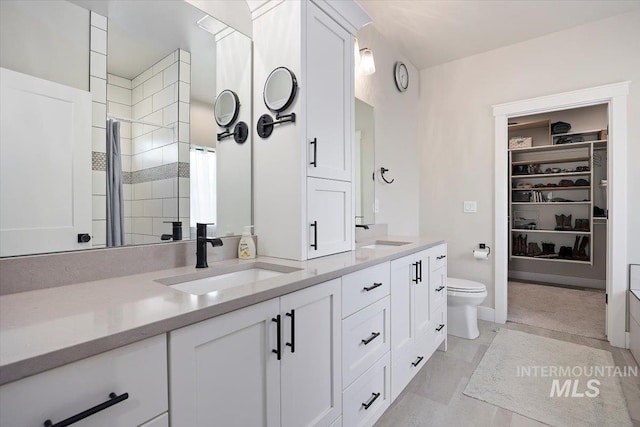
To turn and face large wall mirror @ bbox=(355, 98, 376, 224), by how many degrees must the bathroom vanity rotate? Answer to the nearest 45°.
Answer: approximately 90° to its left

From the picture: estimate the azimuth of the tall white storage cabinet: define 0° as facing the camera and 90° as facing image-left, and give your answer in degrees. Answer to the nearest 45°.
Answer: approximately 315°

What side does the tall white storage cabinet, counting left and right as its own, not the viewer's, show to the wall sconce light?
left

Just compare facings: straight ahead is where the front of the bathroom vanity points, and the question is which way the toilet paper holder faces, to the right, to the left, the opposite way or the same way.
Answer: to the right

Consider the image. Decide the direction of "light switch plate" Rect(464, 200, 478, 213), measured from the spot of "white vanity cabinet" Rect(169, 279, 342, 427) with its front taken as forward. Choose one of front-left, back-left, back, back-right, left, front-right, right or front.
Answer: left

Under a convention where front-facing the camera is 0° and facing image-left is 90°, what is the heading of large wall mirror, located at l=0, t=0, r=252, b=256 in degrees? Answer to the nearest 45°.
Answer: approximately 315°

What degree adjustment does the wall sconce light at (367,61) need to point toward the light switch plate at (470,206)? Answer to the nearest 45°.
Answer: approximately 90° to its left

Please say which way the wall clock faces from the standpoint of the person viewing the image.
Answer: facing the viewer and to the right of the viewer

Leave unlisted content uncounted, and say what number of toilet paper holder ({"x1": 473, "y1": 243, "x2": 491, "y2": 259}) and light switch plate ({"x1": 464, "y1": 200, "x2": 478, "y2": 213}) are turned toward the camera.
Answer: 2

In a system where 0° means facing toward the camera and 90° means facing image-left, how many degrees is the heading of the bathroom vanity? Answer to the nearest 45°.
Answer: approximately 315°

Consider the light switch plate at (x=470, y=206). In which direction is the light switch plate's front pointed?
toward the camera

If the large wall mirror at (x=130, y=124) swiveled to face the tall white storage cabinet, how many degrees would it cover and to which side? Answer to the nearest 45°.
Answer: approximately 45° to its left
